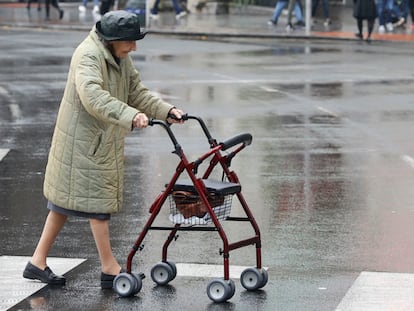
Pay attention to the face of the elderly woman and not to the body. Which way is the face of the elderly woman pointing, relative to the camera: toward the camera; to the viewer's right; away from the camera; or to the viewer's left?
to the viewer's right
